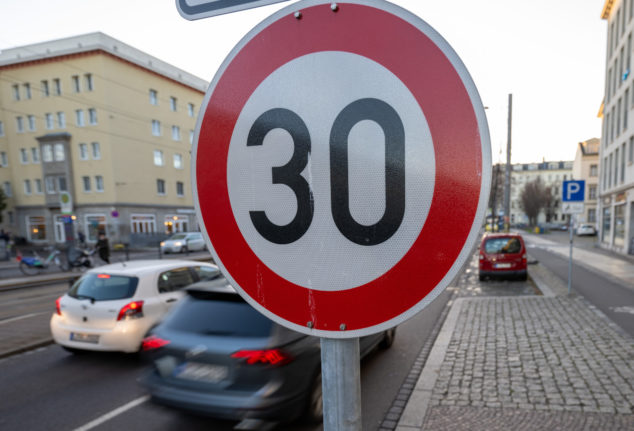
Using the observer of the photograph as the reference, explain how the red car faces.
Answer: facing away from the viewer

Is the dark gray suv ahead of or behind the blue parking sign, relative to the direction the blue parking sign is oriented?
ahead

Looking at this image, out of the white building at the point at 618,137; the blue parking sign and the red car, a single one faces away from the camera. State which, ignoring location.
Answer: the red car

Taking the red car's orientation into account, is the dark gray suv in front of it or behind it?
behind

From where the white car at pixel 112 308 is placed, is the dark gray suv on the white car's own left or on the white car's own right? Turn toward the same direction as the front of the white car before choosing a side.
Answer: on the white car's own right

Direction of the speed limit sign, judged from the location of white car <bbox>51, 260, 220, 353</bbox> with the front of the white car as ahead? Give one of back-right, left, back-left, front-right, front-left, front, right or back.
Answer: back-right

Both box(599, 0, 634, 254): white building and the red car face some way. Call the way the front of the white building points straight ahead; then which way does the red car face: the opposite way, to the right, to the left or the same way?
to the right

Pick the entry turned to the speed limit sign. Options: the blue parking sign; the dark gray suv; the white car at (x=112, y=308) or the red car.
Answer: the blue parking sign

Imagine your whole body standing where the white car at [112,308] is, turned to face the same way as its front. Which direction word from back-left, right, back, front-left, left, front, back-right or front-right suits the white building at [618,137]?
front-right

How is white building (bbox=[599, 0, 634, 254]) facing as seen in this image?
to the viewer's left

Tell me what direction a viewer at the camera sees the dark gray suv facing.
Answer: facing away from the viewer and to the right of the viewer

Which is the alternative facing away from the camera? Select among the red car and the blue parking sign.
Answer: the red car

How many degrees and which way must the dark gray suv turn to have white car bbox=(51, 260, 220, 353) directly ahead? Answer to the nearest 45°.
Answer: approximately 90° to its left
